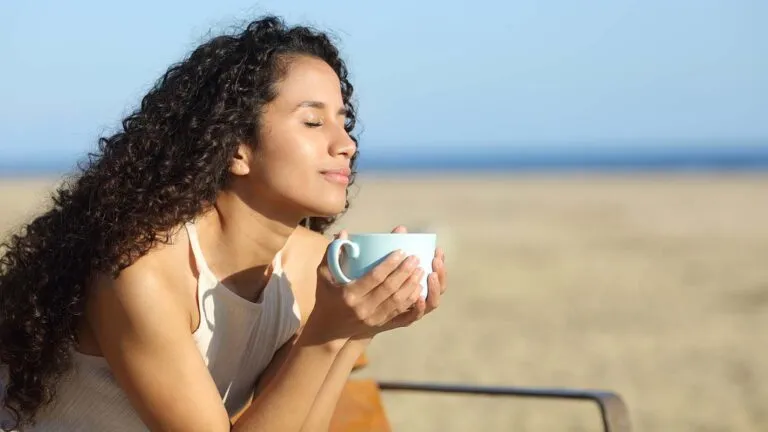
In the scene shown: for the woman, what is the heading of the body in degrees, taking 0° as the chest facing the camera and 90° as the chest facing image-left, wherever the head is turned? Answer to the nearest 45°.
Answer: approximately 315°
